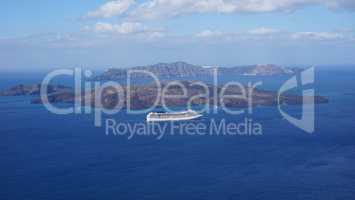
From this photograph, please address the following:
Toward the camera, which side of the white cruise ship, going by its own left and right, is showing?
right
